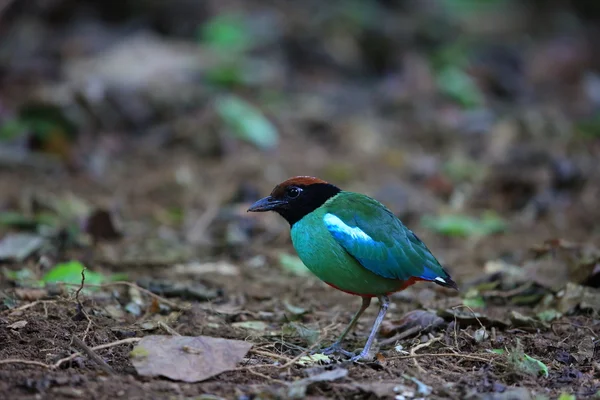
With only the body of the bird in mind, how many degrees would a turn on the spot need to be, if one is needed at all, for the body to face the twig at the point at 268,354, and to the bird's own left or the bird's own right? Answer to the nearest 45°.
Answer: approximately 45° to the bird's own left

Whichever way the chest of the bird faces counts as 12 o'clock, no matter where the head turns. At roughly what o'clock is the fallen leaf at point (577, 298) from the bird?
The fallen leaf is roughly at 5 o'clock from the bird.

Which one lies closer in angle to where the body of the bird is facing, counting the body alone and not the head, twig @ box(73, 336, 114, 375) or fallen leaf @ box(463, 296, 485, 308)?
the twig

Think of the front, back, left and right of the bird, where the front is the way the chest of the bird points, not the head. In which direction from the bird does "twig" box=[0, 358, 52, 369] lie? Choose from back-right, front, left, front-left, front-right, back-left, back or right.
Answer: front-left

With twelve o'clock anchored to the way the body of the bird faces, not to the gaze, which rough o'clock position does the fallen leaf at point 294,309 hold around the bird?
The fallen leaf is roughly at 2 o'clock from the bird.

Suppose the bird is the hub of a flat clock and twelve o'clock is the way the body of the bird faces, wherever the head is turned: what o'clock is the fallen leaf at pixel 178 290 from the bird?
The fallen leaf is roughly at 1 o'clock from the bird.

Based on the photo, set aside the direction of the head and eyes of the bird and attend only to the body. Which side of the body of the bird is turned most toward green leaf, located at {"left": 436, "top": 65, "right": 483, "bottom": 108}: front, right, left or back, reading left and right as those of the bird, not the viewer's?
right

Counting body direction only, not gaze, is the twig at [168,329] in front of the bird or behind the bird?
in front

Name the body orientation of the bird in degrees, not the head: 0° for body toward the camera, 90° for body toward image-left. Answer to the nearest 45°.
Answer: approximately 90°
